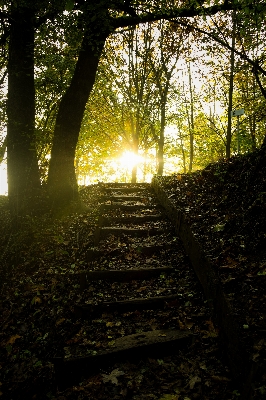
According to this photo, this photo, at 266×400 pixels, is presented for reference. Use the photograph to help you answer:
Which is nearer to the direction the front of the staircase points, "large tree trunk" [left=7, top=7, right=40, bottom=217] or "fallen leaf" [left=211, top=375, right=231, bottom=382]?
the fallen leaf

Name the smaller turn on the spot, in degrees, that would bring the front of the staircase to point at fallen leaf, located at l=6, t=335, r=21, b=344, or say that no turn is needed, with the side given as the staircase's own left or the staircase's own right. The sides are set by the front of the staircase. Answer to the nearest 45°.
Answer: approximately 90° to the staircase's own right

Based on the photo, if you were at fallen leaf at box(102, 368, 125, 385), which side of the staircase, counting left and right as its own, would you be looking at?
front

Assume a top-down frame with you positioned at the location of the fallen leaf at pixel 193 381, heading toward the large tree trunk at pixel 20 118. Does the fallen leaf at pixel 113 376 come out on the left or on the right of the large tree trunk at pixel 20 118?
left

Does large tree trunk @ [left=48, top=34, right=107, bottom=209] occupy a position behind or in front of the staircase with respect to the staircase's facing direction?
behind

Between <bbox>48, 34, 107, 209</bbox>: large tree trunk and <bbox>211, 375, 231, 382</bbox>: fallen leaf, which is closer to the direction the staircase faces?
the fallen leaf

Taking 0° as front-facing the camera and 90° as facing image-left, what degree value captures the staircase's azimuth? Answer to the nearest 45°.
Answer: approximately 0°

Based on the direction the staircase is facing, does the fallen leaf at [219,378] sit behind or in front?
in front
